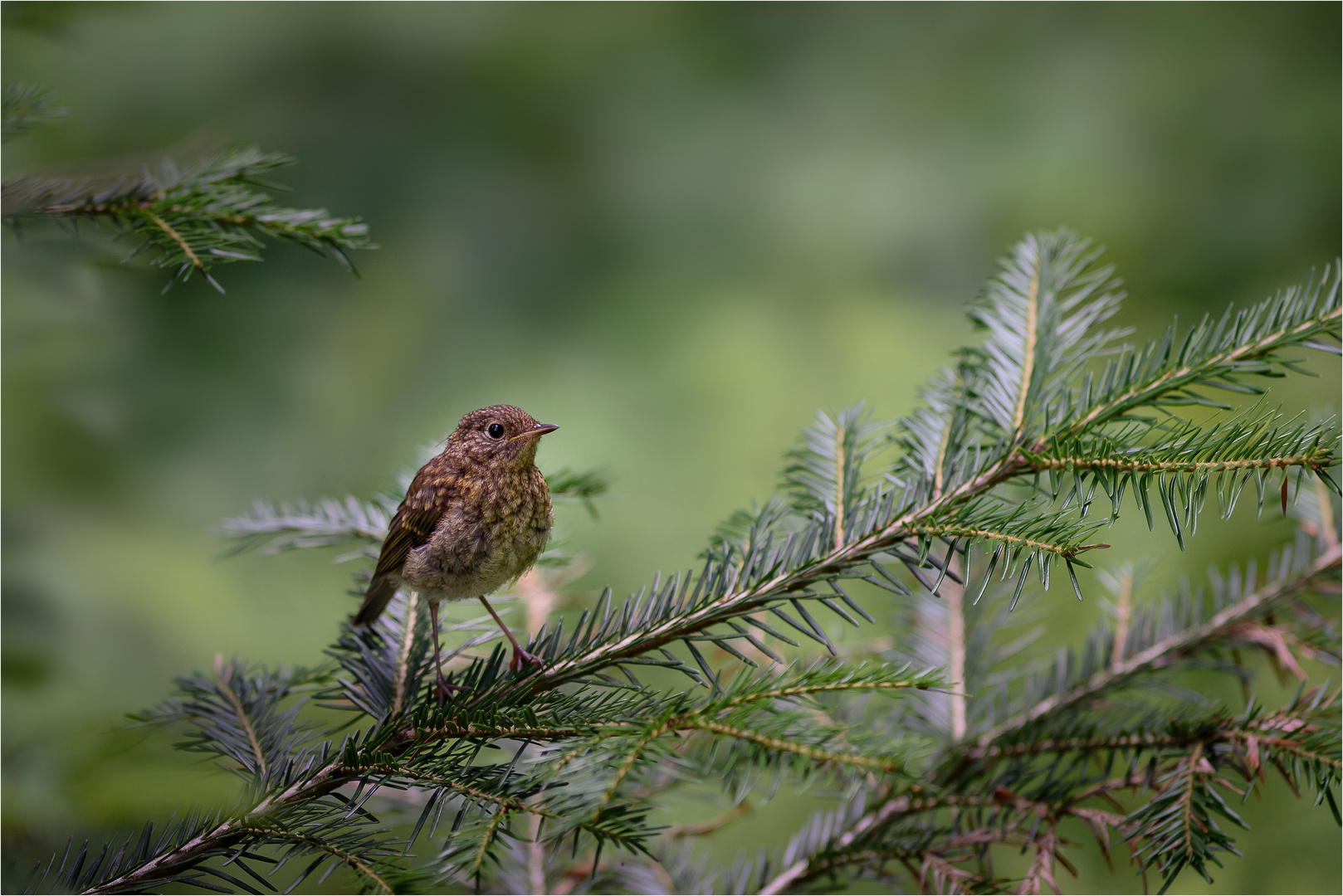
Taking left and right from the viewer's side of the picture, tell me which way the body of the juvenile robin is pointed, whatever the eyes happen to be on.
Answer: facing the viewer and to the right of the viewer

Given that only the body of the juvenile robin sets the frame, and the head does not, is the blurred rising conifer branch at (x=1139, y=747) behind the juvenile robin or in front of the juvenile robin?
in front
